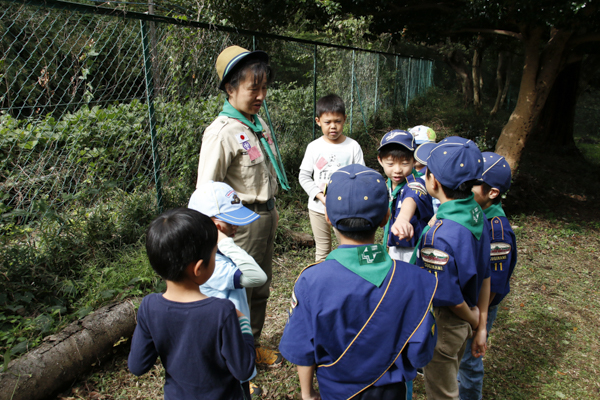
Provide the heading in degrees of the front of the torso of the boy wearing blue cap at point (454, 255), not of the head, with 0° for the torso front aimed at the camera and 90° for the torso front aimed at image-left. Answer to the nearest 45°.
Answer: approximately 135°

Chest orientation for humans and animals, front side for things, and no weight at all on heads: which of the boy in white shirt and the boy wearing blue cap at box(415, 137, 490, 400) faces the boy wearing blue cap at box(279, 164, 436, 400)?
the boy in white shirt

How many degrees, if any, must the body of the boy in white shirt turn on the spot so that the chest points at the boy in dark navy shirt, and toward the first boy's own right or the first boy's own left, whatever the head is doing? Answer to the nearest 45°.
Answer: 0° — they already face them

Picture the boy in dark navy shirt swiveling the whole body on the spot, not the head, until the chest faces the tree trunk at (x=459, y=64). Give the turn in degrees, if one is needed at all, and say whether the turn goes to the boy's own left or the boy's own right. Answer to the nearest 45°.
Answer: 0° — they already face it

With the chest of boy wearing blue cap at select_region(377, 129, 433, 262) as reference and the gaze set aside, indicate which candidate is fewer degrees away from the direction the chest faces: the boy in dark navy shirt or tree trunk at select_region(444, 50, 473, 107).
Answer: the boy in dark navy shirt

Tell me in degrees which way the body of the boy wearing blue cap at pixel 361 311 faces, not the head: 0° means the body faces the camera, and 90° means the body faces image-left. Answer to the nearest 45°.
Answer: approximately 180°

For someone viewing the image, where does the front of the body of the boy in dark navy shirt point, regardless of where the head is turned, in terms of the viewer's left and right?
facing away from the viewer and to the right of the viewer

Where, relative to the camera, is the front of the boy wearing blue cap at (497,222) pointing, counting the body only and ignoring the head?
to the viewer's left

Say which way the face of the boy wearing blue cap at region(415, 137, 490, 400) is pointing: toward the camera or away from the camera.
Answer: away from the camera

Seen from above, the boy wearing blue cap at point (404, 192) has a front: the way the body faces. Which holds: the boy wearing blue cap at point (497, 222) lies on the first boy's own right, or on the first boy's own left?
on the first boy's own left

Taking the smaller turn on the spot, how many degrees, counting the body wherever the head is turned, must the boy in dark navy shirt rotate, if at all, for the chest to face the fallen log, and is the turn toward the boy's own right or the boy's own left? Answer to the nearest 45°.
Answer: approximately 90° to the boy's own left

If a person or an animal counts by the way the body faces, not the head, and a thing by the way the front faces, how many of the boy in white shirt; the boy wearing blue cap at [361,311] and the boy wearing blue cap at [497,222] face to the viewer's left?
1
